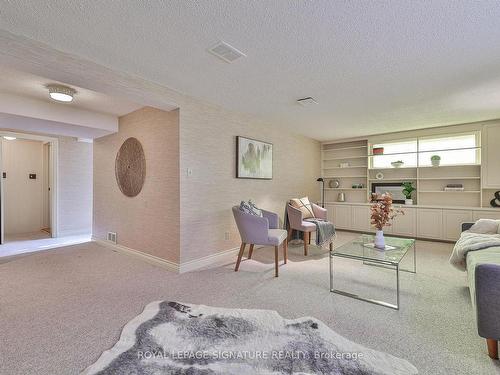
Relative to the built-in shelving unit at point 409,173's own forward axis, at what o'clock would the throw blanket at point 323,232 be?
The throw blanket is roughly at 1 o'clock from the built-in shelving unit.

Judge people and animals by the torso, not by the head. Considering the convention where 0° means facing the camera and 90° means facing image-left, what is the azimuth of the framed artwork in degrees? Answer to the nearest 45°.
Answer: approximately 315°

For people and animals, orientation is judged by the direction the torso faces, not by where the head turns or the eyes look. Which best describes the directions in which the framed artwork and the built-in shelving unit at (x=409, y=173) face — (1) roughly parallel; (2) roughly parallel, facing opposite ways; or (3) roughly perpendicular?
roughly perpendicular

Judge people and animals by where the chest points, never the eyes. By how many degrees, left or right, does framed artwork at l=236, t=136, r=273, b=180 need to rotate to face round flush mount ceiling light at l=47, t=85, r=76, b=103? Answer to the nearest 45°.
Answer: approximately 90° to its right

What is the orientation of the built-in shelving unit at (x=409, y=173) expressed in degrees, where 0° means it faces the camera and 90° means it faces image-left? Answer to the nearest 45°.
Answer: approximately 0°

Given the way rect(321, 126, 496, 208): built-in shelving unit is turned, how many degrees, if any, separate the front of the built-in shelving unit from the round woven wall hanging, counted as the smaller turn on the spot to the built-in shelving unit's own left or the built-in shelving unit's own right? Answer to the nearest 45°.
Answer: approximately 45° to the built-in shelving unit's own right

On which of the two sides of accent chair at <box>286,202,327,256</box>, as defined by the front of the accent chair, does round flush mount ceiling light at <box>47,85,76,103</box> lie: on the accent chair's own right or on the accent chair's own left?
on the accent chair's own right
